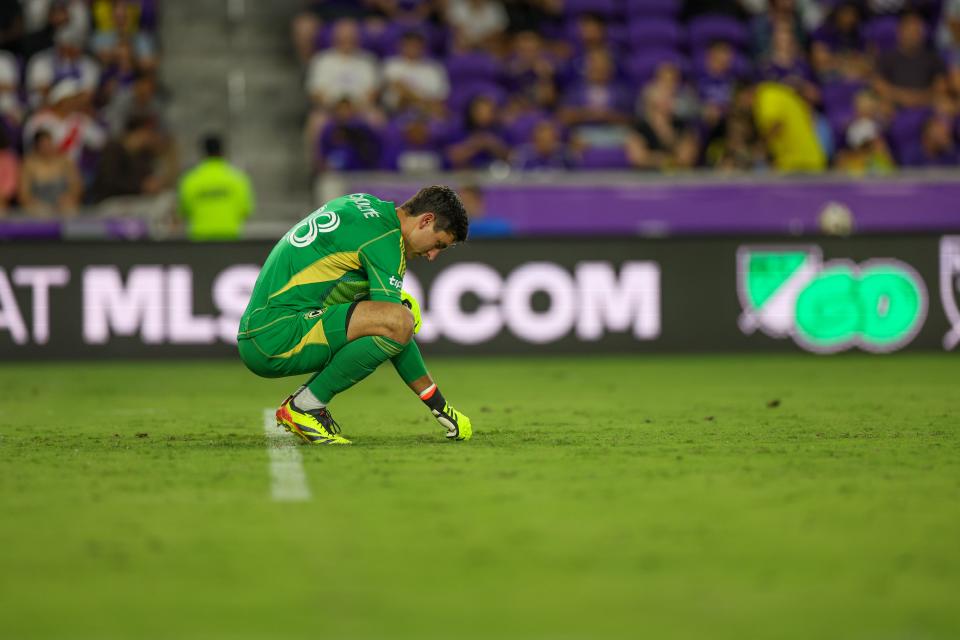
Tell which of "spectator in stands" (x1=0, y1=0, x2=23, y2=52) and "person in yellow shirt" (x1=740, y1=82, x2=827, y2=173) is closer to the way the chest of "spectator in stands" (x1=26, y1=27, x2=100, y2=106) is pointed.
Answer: the person in yellow shirt

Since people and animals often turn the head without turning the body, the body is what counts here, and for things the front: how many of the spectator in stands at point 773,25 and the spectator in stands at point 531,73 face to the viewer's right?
0

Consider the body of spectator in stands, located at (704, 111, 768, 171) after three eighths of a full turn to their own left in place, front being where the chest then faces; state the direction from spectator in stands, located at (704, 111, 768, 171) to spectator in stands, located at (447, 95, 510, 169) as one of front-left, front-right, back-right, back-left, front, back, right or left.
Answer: back-left

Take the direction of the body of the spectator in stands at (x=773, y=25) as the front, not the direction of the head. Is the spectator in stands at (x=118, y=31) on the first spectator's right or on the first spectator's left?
on the first spectator's right

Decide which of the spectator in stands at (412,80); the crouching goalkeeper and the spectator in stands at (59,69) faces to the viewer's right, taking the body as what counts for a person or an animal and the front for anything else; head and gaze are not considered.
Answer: the crouching goalkeeper

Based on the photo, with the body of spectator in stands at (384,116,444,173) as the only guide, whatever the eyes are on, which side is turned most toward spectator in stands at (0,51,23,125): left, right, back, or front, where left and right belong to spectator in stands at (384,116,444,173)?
right
